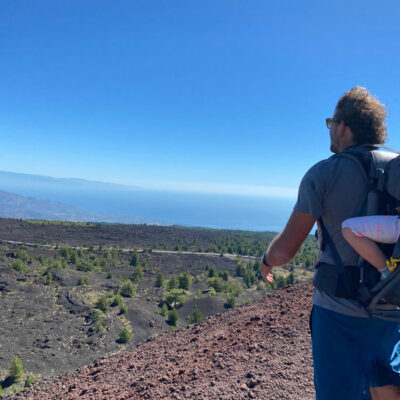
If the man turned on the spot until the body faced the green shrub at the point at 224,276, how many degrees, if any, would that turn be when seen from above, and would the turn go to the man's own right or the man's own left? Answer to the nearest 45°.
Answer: approximately 45° to the man's own right

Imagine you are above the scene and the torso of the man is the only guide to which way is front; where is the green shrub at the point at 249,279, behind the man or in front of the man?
in front

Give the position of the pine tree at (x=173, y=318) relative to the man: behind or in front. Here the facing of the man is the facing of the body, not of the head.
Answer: in front

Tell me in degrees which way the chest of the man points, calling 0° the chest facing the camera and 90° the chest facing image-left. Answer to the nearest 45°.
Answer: approximately 135°

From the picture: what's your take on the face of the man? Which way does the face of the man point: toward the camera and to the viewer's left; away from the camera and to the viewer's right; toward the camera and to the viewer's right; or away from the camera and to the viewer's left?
away from the camera and to the viewer's left

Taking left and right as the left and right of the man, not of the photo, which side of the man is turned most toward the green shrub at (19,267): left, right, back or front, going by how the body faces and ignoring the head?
front

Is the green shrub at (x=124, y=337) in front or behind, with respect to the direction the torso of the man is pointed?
in front
